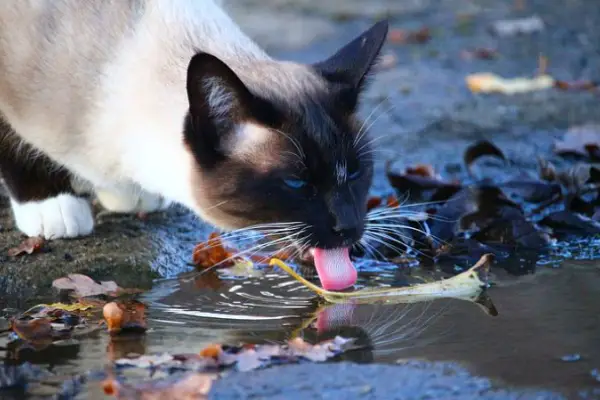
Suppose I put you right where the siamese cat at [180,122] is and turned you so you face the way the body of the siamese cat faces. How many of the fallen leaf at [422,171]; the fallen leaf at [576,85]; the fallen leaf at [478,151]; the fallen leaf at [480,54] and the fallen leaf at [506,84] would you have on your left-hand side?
5

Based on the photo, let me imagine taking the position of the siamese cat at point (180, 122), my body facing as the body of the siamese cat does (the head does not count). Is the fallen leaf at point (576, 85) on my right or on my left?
on my left

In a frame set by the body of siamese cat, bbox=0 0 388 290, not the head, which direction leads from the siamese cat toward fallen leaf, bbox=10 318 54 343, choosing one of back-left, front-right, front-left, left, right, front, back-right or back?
right

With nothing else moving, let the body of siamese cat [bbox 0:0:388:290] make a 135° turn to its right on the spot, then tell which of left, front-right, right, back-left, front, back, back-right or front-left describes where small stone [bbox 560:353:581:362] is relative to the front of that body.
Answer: back-left

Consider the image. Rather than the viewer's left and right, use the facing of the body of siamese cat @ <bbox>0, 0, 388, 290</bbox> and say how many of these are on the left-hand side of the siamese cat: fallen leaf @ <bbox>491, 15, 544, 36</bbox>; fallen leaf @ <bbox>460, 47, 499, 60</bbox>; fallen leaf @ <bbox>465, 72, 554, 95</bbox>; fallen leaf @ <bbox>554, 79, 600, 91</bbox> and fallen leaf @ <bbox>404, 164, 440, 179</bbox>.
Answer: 5

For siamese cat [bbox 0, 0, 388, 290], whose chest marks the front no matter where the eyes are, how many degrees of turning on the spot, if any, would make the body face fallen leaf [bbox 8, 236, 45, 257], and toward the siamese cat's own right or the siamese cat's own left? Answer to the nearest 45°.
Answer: approximately 135° to the siamese cat's own right

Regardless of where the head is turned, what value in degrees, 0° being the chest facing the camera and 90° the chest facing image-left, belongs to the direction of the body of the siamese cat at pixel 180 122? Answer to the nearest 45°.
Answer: approximately 315°

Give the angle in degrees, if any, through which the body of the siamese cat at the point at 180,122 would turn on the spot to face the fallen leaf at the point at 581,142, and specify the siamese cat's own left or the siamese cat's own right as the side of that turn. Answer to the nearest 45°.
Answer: approximately 90° to the siamese cat's own left

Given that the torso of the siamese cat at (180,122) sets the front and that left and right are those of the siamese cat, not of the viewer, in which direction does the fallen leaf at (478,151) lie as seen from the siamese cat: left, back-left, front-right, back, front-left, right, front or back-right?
left

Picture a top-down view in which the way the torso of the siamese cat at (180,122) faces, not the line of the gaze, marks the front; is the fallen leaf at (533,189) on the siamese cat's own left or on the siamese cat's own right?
on the siamese cat's own left

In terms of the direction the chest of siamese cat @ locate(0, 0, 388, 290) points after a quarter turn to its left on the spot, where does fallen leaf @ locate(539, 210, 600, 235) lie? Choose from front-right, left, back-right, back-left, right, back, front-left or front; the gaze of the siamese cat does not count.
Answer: front-right
